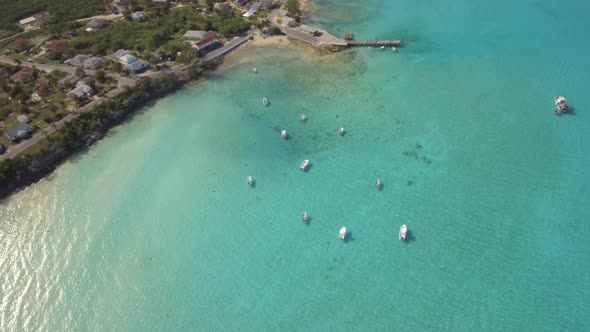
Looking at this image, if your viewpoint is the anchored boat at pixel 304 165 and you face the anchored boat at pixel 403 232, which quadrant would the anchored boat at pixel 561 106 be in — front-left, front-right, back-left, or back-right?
front-left

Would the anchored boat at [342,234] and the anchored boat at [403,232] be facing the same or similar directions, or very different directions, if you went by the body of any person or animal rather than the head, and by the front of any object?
same or similar directions

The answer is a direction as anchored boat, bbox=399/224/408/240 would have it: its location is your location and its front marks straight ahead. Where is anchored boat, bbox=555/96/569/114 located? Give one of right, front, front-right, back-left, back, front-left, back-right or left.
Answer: front-right

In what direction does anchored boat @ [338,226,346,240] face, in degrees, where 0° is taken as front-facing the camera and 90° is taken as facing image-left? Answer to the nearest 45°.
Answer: approximately 180°

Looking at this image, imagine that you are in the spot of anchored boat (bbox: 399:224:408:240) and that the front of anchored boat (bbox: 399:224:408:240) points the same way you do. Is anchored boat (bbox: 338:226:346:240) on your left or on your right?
on your left

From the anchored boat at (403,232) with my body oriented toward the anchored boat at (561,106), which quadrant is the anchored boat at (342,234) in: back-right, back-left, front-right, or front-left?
back-left

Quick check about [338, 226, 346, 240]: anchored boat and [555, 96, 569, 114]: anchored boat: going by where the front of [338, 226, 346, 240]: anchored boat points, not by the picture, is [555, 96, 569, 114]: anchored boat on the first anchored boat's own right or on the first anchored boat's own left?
on the first anchored boat's own right

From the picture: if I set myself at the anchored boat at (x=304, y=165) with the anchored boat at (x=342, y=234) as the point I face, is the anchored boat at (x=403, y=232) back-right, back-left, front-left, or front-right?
front-left

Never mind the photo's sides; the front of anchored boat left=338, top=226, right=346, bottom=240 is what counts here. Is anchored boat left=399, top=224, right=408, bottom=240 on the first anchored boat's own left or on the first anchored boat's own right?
on the first anchored boat's own right

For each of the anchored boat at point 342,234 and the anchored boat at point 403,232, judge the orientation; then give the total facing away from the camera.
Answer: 2

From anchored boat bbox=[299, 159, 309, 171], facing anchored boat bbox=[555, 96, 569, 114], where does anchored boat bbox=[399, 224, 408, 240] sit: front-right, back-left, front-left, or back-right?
front-right

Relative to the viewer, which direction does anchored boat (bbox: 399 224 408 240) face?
away from the camera

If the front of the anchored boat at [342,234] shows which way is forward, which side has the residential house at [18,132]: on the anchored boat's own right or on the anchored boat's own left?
on the anchored boat's own left
